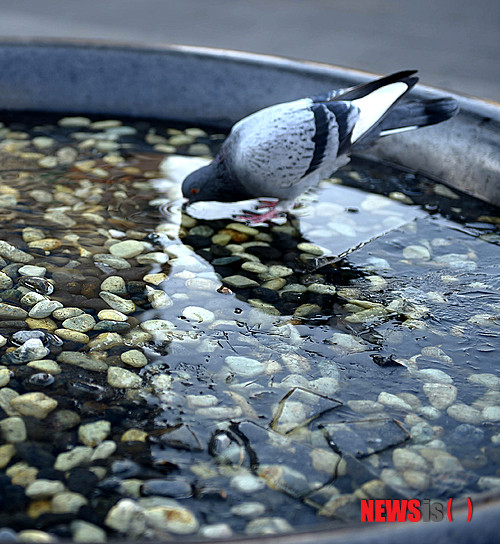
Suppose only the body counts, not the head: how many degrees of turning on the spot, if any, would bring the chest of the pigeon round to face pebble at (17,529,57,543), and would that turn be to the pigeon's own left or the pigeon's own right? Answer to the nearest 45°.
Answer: approximately 90° to the pigeon's own left

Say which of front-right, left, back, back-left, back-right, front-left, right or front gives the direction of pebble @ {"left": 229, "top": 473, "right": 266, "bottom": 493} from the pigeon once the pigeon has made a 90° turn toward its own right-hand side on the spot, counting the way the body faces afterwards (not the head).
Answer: back

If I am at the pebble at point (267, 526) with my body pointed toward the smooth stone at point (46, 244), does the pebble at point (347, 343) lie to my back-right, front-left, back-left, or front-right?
front-right

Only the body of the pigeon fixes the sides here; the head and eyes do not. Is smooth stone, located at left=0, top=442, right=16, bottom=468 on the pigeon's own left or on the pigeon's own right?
on the pigeon's own left

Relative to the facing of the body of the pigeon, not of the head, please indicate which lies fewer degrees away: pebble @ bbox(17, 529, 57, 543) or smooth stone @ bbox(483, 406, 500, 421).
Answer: the pebble

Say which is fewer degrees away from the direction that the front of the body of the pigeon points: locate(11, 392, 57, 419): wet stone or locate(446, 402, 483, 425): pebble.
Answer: the wet stone

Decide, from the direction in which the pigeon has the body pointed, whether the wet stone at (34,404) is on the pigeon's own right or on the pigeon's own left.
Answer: on the pigeon's own left

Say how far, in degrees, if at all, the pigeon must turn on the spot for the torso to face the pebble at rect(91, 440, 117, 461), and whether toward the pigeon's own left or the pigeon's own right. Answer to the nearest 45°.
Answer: approximately 90° to the pigeon's own left

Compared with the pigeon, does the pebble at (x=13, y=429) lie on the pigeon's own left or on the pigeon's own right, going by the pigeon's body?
on the pigeon's own left

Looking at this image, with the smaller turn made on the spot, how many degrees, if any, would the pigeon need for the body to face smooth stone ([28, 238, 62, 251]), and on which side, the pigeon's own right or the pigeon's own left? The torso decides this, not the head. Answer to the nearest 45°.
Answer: approximately 45° to the pigeon's own left

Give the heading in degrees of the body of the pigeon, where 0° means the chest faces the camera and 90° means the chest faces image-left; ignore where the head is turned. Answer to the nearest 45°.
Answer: approximately 90°

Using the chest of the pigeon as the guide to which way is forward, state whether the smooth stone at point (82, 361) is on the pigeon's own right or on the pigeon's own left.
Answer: on the pigeon's own left

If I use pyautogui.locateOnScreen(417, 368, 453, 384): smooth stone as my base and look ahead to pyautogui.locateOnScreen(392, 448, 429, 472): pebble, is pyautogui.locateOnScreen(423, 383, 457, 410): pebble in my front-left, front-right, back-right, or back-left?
front-left
